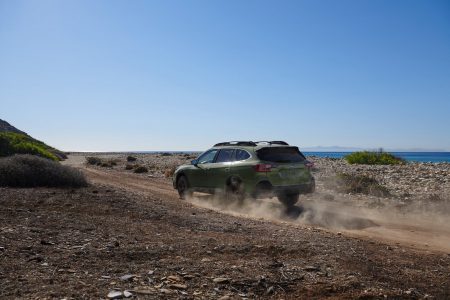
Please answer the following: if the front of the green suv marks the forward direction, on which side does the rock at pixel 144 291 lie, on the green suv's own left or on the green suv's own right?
on the green suv's own left

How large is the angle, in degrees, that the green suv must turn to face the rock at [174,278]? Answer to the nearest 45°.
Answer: approximately 135° to its left

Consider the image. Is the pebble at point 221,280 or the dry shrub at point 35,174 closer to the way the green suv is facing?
the dry shrub

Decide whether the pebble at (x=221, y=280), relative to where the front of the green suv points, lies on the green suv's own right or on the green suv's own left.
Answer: on the green suv's own left

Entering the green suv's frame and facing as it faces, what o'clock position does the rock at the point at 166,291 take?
The rock is roughly at 8 o'clock from the green suv.

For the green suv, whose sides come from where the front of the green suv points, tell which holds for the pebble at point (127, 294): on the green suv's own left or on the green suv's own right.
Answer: on the green suv's own left

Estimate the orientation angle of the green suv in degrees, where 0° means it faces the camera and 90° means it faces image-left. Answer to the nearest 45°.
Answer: approximately 135°

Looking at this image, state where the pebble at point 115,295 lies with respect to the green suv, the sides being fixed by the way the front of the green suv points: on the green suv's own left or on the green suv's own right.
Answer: on the green suv's own left

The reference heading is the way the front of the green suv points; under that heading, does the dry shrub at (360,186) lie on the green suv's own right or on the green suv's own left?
on the green suv's own right

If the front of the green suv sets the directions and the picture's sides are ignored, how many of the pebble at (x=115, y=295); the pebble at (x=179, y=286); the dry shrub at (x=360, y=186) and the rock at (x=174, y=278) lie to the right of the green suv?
1

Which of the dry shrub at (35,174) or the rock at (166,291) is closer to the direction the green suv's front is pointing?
the dry shrub
